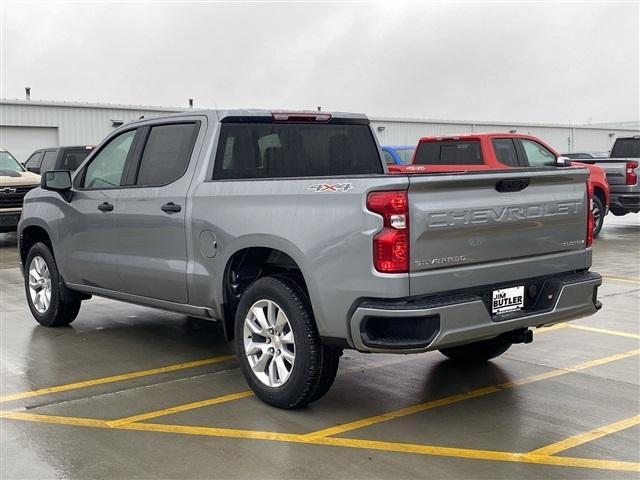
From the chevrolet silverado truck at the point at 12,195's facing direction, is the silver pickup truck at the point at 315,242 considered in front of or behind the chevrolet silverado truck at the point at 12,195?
in front

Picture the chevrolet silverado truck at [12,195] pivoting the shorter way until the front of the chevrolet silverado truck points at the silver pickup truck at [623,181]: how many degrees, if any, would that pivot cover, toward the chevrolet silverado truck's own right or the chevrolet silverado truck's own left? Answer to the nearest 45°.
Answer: approximately 45° to the chevrolet silverado truck's own left

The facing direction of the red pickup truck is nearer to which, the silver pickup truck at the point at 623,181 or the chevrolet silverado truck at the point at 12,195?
the silver pickup truck

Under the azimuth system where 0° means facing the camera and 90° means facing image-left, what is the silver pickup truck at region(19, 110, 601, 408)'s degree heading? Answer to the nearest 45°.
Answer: approximately 135°

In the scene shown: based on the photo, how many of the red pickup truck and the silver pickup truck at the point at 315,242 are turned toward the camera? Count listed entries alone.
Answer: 0

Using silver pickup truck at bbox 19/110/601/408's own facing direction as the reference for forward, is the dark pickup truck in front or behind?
in front

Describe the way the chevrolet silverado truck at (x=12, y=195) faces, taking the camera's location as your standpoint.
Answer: facing the viewer and to the right of the viewer

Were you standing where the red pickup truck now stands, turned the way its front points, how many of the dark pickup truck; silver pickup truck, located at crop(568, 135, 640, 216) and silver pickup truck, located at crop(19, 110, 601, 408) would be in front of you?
1

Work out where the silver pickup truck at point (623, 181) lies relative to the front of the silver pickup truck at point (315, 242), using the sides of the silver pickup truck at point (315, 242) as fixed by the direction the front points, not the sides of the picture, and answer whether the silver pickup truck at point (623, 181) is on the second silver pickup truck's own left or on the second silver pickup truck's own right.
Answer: on the second silver pickup truck's own right
